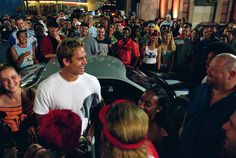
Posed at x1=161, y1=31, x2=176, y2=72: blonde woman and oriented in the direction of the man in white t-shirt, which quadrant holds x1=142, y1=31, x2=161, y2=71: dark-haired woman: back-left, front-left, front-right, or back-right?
front-right

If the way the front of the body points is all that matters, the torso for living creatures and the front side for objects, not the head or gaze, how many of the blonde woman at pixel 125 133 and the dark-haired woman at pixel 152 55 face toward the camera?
1

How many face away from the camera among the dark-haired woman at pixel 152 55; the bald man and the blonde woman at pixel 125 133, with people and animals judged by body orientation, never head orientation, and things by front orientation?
1

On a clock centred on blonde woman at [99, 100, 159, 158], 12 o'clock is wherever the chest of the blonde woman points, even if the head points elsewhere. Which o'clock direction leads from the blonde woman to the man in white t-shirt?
The man in white t-shirt is roughly at 11 o'clock from the blonde woman.

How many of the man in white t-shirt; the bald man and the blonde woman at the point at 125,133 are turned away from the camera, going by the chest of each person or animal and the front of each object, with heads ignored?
1

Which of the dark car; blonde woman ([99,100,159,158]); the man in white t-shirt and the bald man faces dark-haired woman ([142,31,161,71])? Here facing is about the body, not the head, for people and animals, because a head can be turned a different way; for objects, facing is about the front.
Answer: blonde woman ([99,100,159,158])

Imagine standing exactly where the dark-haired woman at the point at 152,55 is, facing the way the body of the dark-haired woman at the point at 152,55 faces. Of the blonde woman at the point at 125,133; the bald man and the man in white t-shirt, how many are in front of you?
3

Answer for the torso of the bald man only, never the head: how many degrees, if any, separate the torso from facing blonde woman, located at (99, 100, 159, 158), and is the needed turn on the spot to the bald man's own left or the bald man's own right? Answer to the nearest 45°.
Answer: approximately 45° to the bald man's own left

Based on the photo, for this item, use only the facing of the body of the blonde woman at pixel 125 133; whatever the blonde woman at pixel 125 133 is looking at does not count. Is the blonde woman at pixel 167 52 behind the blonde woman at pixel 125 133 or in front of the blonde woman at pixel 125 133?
in front

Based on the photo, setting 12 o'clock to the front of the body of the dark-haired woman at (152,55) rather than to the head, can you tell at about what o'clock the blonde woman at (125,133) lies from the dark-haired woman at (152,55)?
the blonde woman at (125,133) is roughly at 12 o'clock from the dark-haired woman at (152,55).

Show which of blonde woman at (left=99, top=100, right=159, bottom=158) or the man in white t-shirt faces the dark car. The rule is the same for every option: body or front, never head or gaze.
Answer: the blonde woman

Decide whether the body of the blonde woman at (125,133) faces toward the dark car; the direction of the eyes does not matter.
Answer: yes

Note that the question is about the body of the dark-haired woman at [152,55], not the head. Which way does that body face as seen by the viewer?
toward the camera

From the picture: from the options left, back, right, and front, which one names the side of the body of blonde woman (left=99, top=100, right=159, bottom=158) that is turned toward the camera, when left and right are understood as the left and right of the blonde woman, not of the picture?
back

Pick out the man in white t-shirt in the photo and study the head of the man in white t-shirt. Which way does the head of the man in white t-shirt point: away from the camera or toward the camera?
toward the camera

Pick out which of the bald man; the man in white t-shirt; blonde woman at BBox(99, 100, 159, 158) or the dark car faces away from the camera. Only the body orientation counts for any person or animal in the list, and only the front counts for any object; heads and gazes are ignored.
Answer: the blonde woman

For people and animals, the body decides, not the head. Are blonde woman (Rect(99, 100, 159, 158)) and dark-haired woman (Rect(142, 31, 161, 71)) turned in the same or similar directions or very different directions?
very different directions
